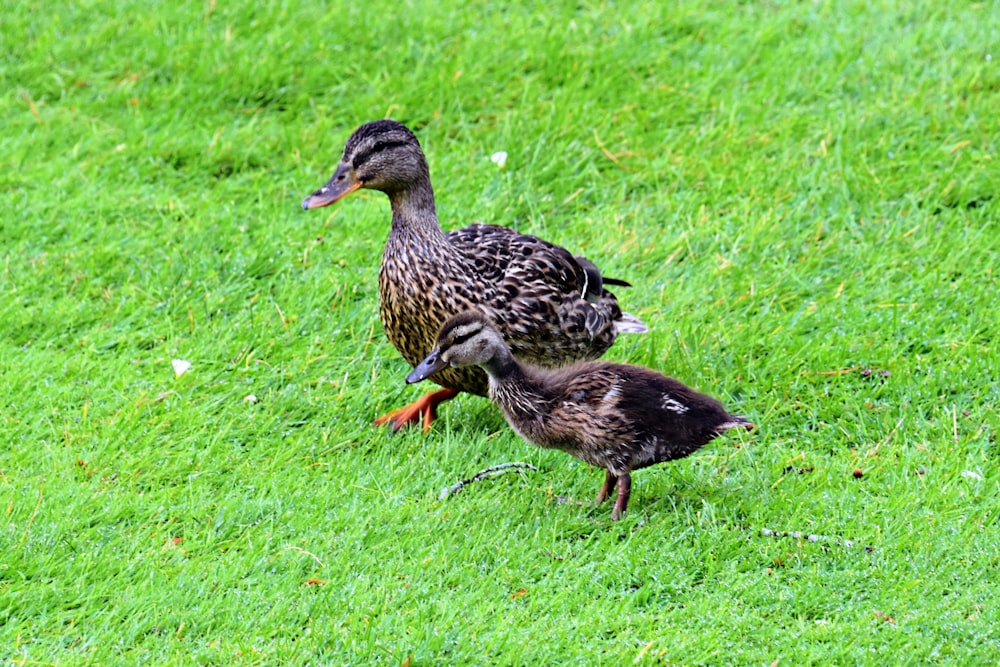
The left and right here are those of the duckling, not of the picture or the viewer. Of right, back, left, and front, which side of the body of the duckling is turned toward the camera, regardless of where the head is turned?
left

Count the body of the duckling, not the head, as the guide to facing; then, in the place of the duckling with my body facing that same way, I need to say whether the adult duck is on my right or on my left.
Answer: on my right
